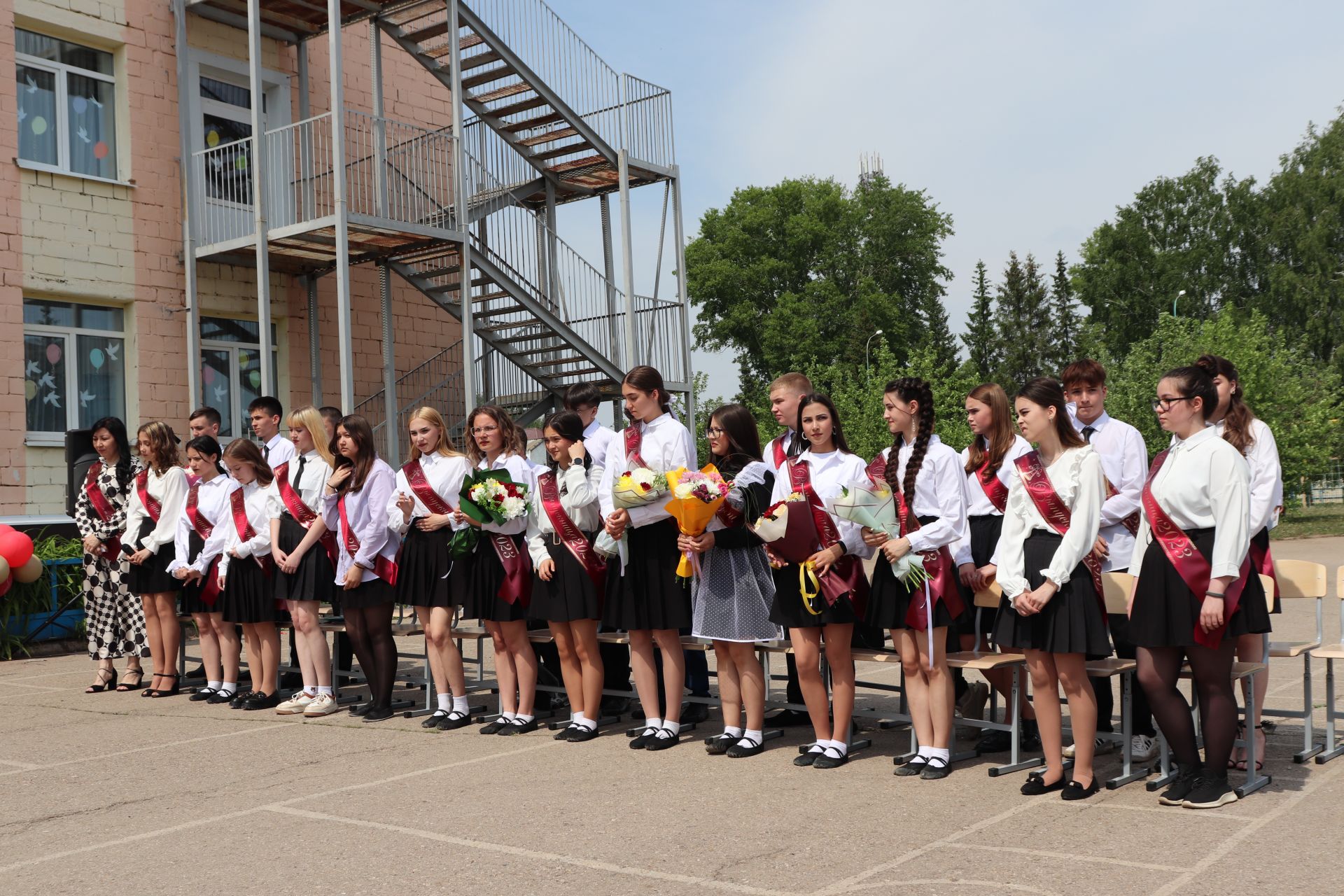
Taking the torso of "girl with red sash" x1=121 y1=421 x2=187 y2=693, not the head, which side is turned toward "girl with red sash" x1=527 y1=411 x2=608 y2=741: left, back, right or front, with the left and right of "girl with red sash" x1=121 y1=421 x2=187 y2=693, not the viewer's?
left

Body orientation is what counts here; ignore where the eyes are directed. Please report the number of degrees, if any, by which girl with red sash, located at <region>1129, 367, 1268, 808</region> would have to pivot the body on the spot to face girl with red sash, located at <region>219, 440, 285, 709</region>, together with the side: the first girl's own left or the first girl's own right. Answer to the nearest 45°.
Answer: approximately 45° to the first girl's own right

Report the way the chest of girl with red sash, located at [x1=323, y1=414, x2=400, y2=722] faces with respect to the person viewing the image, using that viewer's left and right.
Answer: facing the viewer and to the left of the viewer

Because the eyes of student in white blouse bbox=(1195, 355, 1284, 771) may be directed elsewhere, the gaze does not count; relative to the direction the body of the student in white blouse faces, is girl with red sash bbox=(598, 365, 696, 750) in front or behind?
in front

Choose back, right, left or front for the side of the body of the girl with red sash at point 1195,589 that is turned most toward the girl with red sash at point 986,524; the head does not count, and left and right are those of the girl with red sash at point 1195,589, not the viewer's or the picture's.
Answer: right

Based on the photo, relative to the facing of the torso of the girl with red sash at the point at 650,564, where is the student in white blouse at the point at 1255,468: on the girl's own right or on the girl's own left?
on the girl's own left

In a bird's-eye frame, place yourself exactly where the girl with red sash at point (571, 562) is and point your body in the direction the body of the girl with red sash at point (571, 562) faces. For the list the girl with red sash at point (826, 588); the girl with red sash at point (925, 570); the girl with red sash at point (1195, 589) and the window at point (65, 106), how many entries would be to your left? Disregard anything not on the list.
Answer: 3

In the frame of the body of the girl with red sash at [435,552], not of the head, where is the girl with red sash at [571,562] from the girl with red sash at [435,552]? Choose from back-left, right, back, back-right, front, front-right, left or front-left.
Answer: left

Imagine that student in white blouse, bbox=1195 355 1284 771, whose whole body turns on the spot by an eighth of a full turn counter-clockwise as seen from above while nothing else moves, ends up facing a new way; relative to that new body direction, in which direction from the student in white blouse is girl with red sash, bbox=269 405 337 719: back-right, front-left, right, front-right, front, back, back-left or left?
right

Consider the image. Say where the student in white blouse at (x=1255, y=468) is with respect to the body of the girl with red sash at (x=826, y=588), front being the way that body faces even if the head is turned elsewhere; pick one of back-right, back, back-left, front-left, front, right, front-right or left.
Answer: back-left

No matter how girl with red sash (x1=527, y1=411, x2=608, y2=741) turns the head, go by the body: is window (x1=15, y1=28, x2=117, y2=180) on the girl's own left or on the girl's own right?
on the girl's own right

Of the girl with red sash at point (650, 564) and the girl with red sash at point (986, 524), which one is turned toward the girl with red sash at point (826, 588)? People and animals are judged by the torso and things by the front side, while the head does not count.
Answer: the girl with red sash at point (986, 524)

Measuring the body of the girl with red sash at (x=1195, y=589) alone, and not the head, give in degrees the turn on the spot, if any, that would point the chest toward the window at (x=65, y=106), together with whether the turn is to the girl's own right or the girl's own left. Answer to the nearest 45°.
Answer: approximately 90° to the girl's own right

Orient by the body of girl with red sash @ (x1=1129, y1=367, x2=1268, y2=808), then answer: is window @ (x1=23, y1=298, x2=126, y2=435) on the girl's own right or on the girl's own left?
on the girl's own right

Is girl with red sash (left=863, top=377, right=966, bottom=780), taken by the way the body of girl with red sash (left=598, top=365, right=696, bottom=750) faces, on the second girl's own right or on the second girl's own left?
on the second girl's own left

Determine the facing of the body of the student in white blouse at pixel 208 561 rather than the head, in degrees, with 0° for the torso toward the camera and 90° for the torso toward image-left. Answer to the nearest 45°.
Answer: approximately 45°
